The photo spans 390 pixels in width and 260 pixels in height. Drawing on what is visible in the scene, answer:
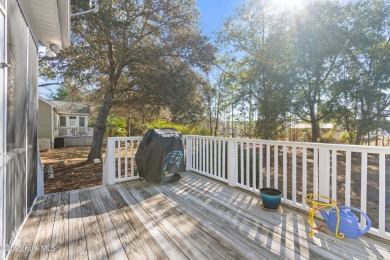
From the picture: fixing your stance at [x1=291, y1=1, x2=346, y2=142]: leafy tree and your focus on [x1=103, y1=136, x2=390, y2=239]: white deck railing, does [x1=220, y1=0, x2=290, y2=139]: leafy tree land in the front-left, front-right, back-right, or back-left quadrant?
front-right

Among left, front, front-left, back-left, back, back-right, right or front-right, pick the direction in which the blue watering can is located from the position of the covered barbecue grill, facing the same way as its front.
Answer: front

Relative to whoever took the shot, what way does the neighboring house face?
facing the viewer and to the right of the viewer

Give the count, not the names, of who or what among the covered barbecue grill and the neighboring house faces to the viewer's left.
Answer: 0

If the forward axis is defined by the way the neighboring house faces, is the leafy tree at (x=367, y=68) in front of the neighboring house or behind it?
in front

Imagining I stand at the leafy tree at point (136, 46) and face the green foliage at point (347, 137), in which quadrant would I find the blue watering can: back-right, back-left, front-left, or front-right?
front-right

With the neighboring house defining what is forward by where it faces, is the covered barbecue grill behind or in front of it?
in front
